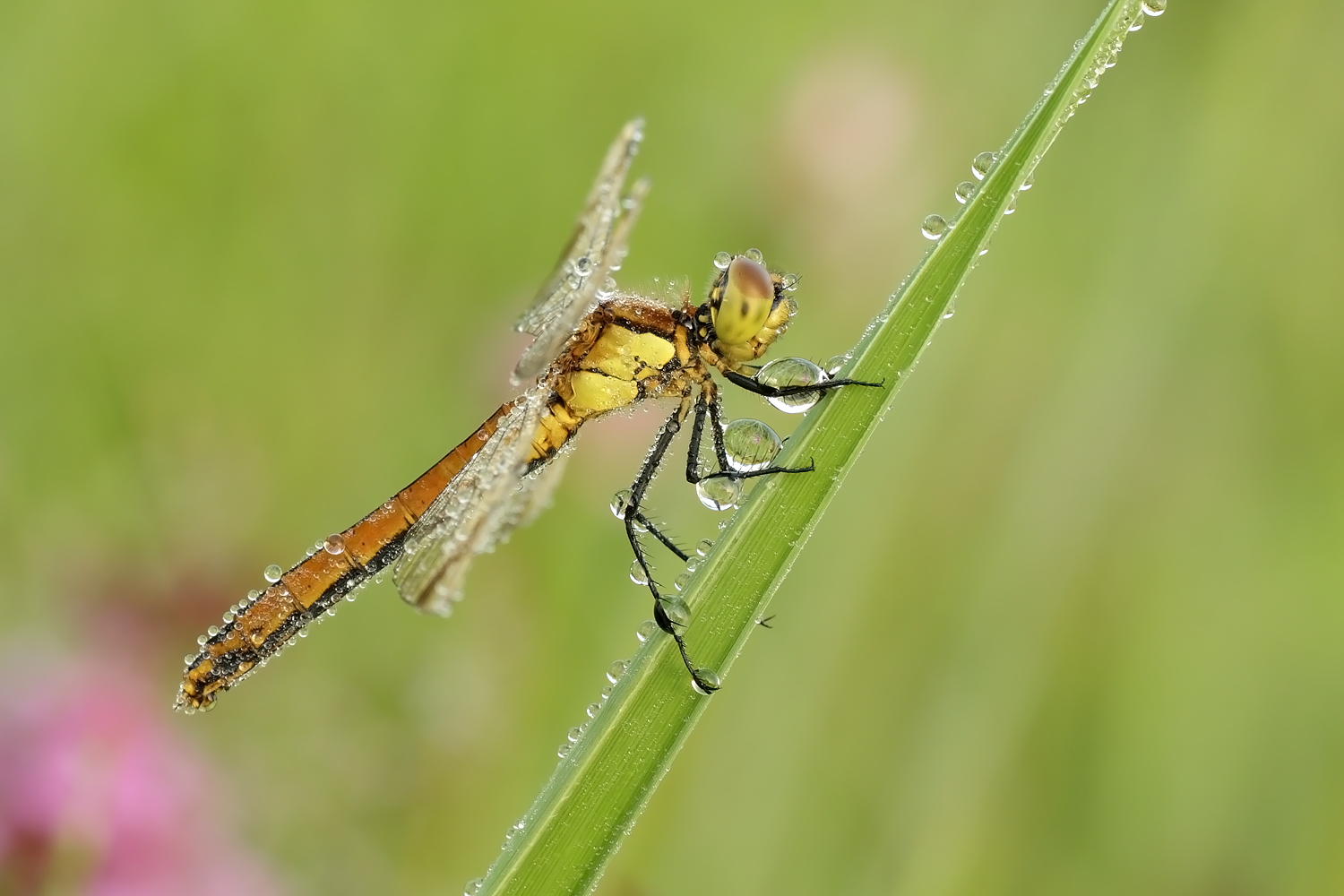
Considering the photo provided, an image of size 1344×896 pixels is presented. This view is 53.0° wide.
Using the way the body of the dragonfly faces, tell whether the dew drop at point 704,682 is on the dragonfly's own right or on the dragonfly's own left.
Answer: on the dragonfly's own right

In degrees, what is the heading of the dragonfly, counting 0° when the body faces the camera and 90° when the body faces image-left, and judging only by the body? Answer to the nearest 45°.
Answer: approximately 270°
